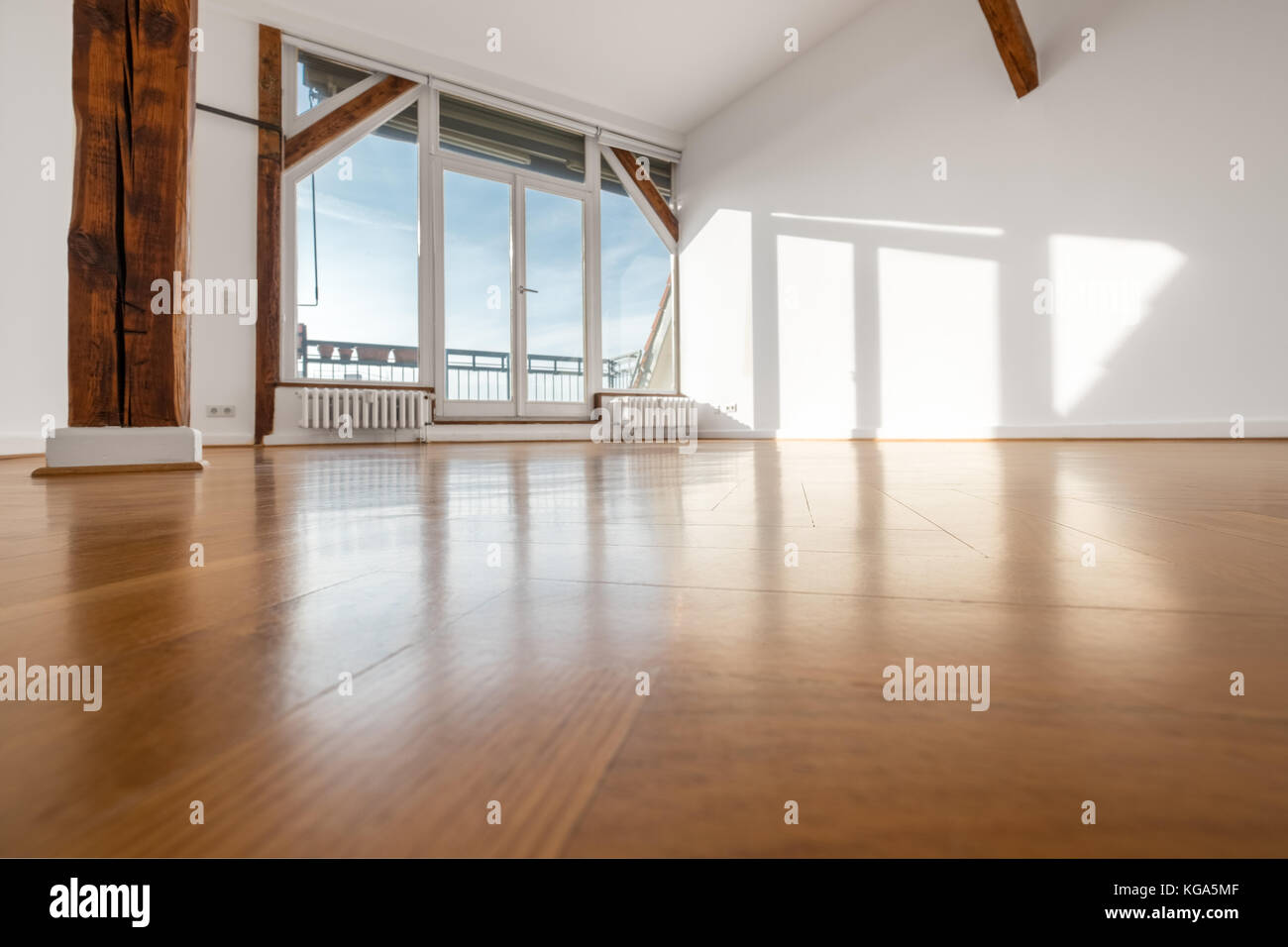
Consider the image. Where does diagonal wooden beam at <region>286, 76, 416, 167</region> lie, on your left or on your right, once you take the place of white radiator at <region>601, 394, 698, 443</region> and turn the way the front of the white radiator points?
on your right

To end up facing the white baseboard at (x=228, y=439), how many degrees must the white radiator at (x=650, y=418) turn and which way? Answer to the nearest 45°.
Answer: approximately 45° to its right

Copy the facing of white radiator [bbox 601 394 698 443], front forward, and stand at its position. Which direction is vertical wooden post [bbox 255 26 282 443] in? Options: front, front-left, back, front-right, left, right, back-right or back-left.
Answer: front-right

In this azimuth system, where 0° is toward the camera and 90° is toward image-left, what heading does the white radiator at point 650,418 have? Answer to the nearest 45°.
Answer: approximately 0°

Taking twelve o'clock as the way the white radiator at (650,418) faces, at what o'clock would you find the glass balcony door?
The glass balcony door is roughly at 2 o'clock from the white radiator.
